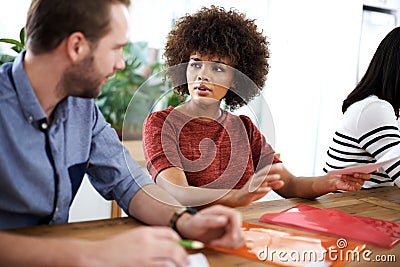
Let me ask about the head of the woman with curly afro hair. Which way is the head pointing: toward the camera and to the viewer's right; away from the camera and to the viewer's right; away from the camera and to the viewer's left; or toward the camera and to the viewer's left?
toward the camera and to the viewer's left

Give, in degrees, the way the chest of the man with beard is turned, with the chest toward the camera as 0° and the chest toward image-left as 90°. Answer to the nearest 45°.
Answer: approximately 315°

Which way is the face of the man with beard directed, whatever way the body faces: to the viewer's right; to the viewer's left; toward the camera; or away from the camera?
to the viewer's right

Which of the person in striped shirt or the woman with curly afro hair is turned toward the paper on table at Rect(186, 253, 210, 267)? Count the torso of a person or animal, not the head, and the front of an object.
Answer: the woman with curly afro hair
